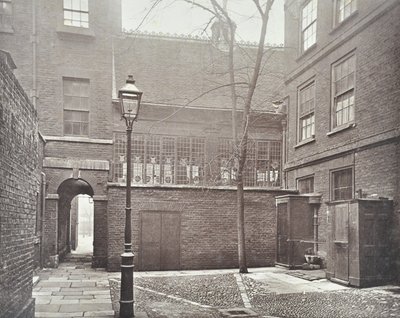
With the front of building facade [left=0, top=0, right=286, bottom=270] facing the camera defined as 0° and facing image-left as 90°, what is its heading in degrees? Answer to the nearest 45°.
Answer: approximately 0°

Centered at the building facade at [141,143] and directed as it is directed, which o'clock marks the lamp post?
The lamp post is roughly at 12 o'clock from the building facade.
